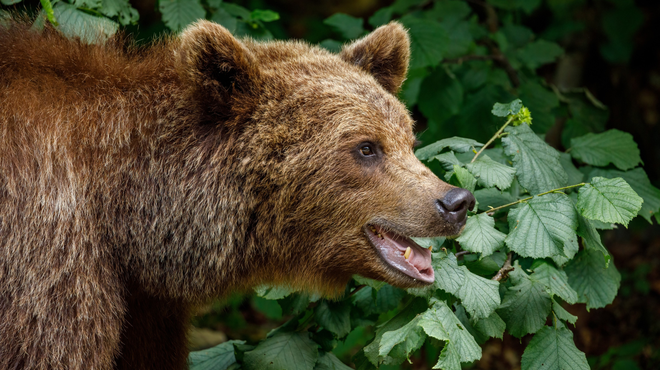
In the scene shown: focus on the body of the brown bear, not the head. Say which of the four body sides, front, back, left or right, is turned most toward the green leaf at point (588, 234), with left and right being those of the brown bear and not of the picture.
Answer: front

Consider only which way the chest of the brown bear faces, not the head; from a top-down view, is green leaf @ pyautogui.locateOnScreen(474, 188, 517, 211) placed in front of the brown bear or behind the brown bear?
in front

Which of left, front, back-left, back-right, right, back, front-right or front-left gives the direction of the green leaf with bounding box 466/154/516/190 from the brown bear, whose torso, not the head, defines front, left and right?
front

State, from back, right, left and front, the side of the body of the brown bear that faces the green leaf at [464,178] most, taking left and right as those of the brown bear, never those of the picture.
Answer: front

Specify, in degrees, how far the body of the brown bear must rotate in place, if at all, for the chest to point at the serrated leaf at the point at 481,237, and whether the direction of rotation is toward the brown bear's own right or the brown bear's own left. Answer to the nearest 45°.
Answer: approximately 45° to the brown bear's own right

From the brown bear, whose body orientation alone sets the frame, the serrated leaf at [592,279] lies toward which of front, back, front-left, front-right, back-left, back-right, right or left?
front

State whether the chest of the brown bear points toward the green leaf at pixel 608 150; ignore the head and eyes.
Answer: yes

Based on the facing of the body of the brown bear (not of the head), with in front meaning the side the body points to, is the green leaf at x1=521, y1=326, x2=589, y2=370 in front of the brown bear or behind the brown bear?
in front

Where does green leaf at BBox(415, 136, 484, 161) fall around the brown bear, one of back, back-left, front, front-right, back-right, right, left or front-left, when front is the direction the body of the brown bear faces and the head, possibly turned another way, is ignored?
front

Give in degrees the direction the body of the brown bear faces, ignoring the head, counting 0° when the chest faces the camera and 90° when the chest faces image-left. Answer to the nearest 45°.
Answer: approximately 270°

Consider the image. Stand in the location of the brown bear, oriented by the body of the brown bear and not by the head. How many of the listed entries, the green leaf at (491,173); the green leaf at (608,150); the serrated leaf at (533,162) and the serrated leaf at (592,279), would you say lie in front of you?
4

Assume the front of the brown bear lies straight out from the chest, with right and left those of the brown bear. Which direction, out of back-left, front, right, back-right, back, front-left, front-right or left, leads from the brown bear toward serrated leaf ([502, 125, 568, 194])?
front
